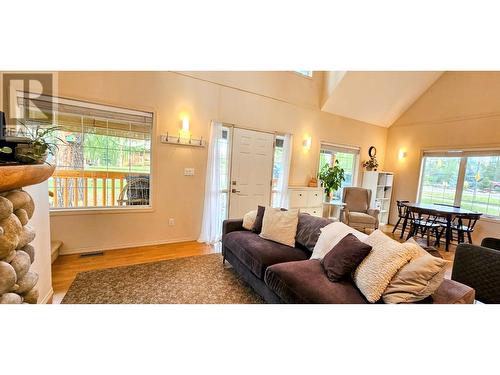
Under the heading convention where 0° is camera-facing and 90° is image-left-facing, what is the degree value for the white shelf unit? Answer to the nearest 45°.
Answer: approximately 315°

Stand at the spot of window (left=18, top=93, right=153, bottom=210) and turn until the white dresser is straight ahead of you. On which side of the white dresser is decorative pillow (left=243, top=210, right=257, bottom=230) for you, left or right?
right

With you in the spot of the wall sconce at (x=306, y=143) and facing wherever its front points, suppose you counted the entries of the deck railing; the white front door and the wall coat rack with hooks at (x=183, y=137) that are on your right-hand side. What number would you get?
3
